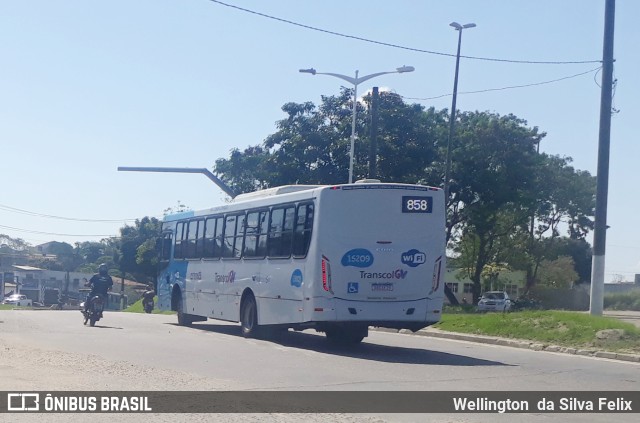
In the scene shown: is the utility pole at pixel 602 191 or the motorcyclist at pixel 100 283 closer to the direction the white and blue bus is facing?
the motorcyclist

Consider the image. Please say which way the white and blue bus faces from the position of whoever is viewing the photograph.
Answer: facing away from the viewer and to the left of the viewer

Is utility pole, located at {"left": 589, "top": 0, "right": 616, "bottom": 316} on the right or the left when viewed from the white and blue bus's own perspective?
on its right
